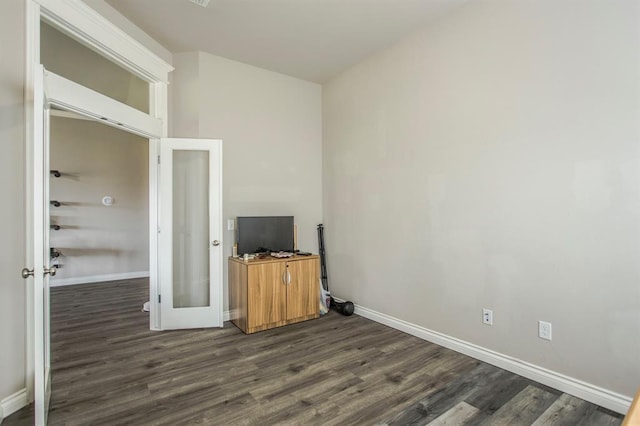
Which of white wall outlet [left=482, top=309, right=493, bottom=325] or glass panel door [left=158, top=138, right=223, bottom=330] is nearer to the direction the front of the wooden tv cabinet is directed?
the white wall outlet

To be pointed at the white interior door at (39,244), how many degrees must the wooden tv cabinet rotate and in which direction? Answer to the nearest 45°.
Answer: approximately 90° to its right

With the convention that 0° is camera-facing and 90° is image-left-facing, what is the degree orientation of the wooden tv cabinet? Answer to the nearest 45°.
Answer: approximately 315°

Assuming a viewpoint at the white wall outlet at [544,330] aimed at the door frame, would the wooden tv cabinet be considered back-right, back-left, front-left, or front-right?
front-right

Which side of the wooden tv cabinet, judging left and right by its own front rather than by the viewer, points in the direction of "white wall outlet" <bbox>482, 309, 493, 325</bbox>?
front

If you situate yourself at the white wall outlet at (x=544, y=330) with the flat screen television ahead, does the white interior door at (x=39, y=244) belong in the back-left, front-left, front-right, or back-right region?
front-left

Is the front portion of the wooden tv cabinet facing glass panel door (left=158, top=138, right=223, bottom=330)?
no

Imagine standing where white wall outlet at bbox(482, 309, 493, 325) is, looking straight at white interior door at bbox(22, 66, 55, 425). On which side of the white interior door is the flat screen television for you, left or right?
right

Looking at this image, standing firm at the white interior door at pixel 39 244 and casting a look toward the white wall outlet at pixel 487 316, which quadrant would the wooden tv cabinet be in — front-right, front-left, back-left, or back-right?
front-left

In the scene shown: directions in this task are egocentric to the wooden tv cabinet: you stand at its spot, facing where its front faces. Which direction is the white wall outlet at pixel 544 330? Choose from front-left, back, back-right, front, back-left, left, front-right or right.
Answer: front

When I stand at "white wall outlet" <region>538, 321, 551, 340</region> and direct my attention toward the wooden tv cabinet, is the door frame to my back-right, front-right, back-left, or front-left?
front-left
